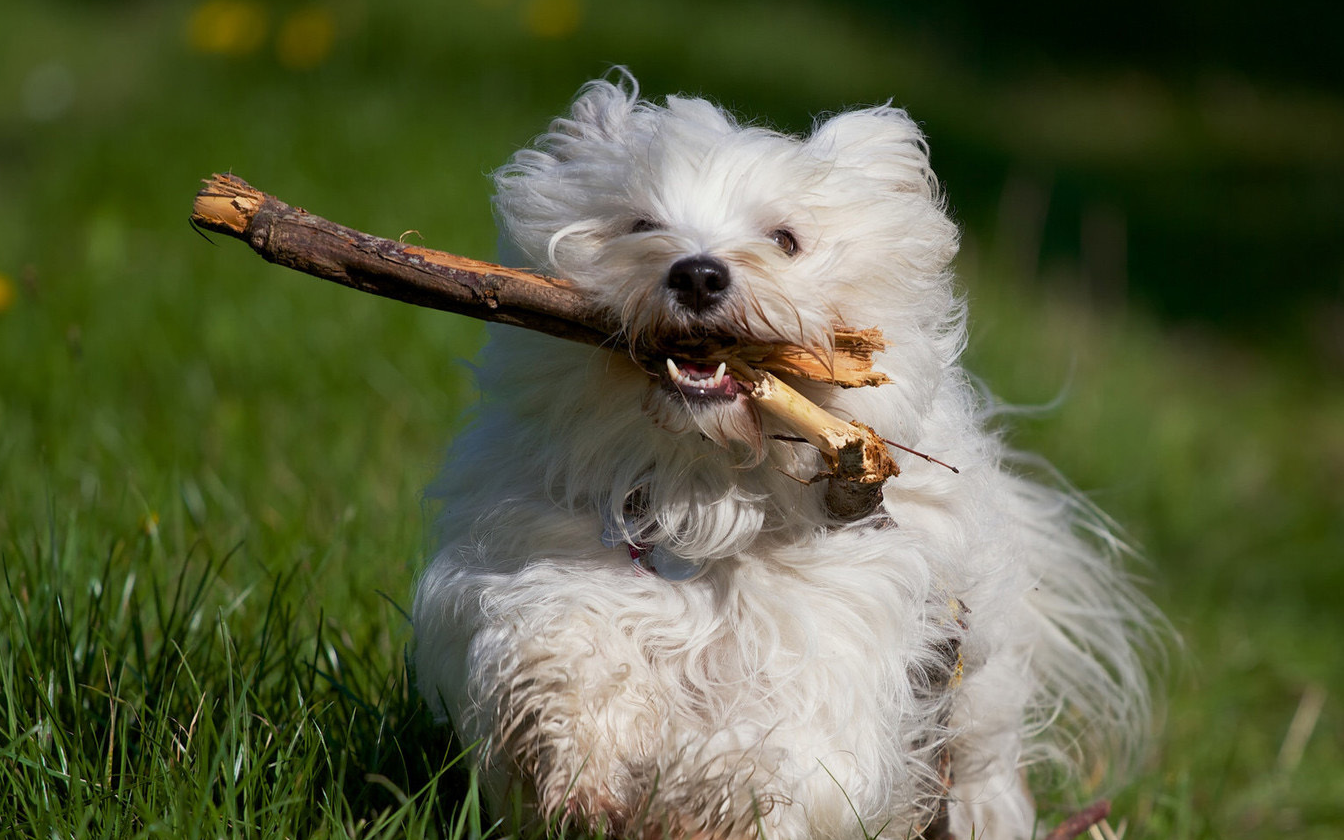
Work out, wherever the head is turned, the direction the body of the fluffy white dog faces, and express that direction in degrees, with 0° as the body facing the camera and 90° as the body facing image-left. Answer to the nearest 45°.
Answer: approximately 0°

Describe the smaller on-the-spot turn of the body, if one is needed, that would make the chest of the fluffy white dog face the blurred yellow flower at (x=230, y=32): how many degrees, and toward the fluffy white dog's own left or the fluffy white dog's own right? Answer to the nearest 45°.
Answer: approximately 135° to the fluffy white dog's own right

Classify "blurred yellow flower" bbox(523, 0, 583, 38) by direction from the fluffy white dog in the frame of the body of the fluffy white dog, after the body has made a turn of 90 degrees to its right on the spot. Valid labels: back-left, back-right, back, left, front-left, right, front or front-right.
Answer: right
